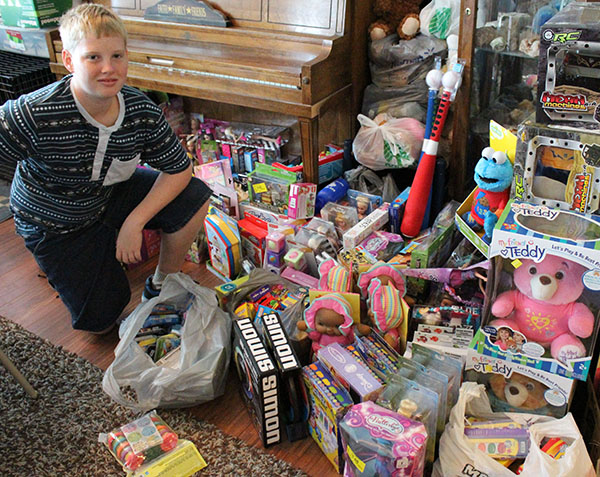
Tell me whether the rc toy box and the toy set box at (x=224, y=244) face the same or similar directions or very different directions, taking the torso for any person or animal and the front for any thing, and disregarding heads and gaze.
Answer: same or similar directions

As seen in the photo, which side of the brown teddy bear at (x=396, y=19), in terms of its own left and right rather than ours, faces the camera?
front

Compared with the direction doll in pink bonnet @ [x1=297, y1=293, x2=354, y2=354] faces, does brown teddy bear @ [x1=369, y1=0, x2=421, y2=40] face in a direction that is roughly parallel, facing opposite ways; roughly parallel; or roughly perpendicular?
roughly parallel

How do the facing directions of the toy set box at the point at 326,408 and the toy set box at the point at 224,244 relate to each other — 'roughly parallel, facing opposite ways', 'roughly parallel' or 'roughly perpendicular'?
roughly parallel

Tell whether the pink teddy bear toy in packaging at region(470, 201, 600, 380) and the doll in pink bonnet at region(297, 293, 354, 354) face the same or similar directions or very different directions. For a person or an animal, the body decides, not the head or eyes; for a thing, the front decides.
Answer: same or similar directions

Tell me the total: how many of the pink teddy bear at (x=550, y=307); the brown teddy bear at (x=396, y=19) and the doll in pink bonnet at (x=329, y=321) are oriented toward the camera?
3

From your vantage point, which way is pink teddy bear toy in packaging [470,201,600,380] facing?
toward the camera

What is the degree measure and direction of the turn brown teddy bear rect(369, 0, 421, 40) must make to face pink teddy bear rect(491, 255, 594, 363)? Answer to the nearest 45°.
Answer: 0° — it already faces it

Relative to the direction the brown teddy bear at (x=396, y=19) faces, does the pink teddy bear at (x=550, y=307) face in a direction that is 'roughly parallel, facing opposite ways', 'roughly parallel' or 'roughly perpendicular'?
roughly parallel

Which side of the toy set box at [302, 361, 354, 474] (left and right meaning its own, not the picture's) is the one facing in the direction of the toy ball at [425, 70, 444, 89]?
back

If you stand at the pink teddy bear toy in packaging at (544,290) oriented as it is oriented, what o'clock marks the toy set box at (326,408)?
The toy set box is roughly at 2 o'clock from the pink teddy bear toy in packaging.

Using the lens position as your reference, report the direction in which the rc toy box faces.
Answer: facing the viewer

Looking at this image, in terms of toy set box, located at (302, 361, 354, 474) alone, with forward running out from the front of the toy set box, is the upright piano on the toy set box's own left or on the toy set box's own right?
on the toy set box's own right
